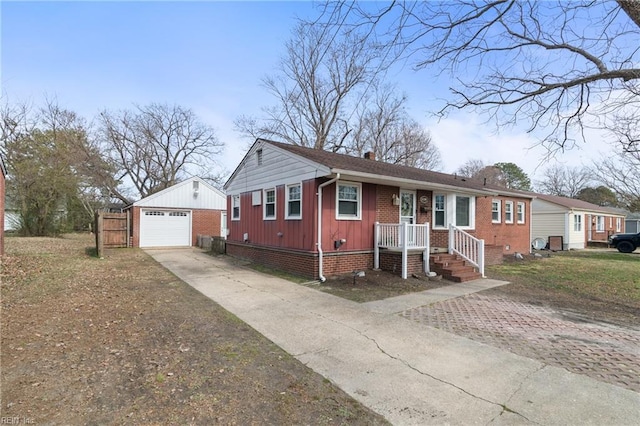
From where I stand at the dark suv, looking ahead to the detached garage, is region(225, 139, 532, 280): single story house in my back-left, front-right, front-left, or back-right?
front-left

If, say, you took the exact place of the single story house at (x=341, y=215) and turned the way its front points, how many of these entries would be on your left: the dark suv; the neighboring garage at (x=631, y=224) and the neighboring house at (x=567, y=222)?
3

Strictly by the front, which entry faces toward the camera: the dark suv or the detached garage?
the detached garage

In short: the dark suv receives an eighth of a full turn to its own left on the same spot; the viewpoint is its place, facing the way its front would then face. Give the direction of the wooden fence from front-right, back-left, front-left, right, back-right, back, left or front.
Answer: front

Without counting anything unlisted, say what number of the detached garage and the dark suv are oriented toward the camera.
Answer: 1

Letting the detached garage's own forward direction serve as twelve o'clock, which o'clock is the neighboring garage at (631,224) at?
The neighboring garage is roughly at 9 o'clock from the detached garage.

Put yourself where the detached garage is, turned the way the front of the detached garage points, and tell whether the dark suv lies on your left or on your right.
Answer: on your left

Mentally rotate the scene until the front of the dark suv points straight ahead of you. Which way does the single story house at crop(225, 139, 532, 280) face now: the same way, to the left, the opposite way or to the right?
the opposite way

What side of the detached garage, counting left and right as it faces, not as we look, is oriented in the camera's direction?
front

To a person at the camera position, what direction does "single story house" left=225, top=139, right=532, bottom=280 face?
facing the viewer and to the right of the viewer

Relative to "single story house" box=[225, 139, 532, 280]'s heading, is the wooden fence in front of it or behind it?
behind

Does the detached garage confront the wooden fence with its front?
no

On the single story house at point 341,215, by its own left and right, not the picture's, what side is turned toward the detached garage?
back
